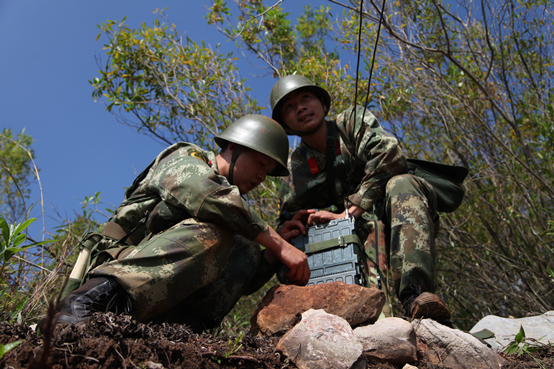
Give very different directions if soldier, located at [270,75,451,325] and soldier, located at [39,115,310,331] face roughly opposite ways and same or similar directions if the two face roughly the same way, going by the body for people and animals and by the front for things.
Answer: very different directions

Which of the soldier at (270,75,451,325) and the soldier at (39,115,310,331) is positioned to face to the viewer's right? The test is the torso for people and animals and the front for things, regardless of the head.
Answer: the soldier at (39,115,310,331)

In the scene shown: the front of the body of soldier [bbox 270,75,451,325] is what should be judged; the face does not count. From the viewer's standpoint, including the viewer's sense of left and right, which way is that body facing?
facing the viewer and to the left of the viewer

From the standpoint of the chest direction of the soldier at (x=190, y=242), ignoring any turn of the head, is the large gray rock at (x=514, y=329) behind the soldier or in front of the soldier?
in front

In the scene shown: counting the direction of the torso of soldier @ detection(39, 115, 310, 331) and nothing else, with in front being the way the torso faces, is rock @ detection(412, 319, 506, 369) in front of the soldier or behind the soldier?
in front

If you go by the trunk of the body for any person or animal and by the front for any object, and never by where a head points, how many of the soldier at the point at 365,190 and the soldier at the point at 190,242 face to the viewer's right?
1

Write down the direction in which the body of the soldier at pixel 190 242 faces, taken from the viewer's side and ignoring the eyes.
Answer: to the viewer's right

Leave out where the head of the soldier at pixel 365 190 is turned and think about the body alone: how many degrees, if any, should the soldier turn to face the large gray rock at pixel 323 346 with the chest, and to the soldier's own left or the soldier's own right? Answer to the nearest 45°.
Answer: approximately 45° to the soldier's own left
